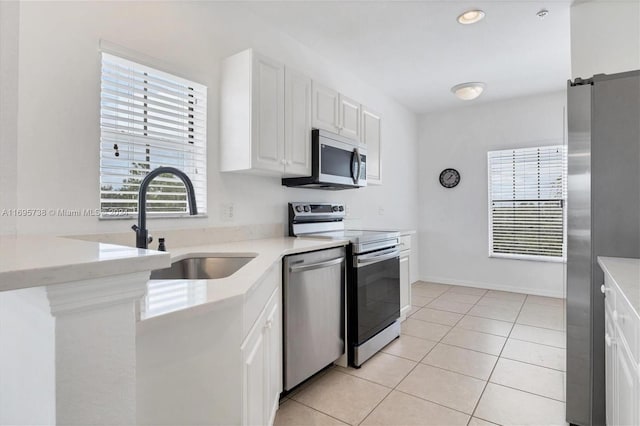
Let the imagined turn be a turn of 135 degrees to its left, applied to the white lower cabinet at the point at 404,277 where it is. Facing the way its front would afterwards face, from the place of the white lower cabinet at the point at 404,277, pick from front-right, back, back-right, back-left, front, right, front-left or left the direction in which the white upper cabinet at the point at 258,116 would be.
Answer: left

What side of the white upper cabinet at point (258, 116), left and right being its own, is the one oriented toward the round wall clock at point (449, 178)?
left

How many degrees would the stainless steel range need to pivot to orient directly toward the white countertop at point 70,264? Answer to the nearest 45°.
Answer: approximately 45° to its right

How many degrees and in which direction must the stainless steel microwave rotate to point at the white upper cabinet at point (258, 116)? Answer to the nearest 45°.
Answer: approximately 90° to its right

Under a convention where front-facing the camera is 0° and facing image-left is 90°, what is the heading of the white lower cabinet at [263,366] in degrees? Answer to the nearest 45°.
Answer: approximately 270°

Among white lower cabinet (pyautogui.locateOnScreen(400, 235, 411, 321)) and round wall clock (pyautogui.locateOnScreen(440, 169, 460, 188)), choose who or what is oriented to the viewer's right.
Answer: the white lower cabinet

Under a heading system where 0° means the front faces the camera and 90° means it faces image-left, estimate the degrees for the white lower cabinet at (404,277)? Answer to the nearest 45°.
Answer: approximately 270°

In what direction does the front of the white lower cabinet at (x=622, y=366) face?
to the viewer's left

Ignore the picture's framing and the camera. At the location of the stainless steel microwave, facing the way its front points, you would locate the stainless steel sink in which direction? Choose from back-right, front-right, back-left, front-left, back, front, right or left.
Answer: right

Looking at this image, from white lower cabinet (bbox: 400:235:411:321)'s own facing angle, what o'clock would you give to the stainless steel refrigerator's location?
The stainless steel refrigerator is roughly at 2 o'clock from the white lower cabinet.
